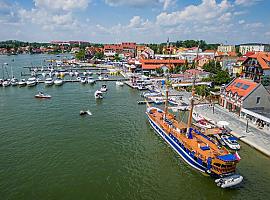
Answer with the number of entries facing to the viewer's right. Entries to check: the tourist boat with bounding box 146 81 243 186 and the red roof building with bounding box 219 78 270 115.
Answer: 0

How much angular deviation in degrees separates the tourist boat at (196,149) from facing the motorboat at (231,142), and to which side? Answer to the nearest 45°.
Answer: approximately 90° to its right

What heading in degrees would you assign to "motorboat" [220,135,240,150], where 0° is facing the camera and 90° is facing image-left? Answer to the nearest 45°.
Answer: approximately 135°

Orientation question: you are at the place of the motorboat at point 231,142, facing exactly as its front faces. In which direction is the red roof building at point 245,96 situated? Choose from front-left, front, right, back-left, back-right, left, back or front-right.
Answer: front-right

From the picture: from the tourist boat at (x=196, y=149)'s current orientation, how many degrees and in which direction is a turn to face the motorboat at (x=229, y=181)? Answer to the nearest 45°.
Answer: approximately 180°

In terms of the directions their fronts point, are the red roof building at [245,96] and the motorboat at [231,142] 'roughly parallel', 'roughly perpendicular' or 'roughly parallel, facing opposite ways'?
roughly perpendicular

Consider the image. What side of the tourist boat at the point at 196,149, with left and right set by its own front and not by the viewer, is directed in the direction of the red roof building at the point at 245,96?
right

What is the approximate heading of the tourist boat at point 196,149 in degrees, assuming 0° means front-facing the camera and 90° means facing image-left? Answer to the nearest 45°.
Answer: approximately 135°

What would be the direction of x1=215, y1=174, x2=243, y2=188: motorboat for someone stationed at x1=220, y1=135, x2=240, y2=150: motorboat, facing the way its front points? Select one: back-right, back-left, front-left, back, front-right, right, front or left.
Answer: back-left

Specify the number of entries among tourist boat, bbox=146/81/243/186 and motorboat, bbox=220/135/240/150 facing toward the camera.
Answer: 0

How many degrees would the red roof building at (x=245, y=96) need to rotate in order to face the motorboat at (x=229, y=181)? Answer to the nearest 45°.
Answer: approximately 45° to its left

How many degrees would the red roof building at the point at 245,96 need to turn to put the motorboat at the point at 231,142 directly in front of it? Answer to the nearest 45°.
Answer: approximately 45° to its left

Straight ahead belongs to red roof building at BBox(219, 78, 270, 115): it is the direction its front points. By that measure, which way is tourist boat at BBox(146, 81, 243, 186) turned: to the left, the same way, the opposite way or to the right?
to the right
